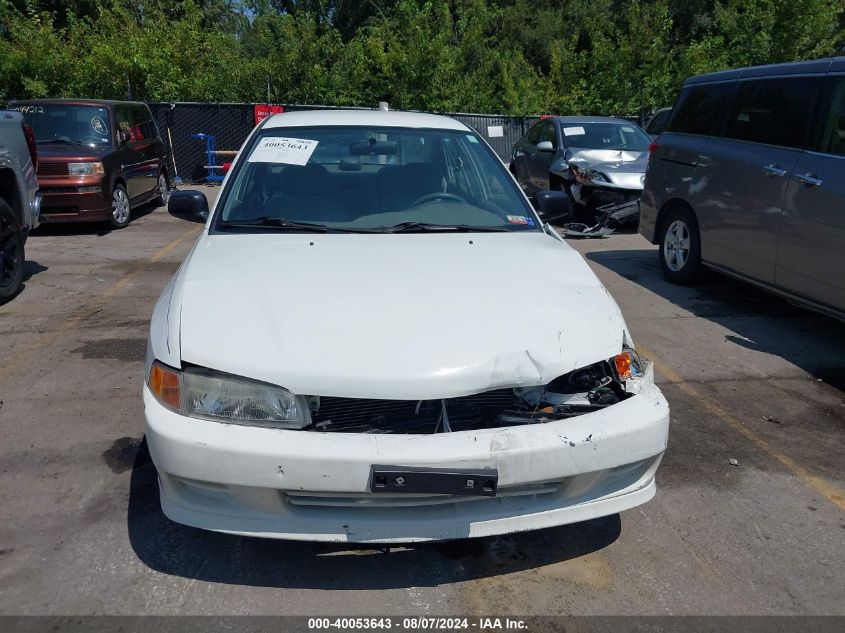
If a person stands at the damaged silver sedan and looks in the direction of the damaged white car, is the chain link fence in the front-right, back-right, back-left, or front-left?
back-right

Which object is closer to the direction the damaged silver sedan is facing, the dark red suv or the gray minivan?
the gray minivan

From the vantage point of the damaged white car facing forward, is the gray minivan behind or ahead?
behind

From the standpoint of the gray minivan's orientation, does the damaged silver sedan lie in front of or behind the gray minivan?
behind

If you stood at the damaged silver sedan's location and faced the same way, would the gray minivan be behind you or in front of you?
in front

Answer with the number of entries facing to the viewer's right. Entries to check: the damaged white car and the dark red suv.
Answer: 0

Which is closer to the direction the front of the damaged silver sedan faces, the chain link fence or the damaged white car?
the damaged white car

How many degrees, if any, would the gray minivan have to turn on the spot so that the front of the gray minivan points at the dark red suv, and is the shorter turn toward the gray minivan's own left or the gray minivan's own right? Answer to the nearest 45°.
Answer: approximately 135° to the gray minivan's own right

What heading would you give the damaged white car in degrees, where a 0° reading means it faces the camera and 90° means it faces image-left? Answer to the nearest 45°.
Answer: approximately 0°

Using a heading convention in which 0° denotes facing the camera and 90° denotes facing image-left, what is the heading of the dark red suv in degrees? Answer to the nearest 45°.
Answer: approximately 45°
